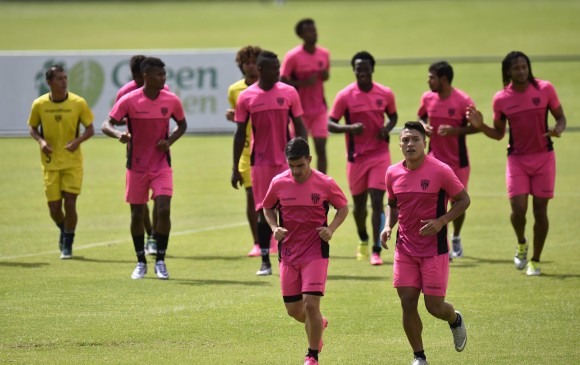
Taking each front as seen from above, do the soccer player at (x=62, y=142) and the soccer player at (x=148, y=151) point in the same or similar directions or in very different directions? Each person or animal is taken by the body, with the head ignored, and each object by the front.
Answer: same or similar directions

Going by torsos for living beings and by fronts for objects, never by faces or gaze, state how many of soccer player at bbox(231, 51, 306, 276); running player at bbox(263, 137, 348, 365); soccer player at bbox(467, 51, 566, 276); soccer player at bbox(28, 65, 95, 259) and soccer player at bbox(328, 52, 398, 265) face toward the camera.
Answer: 5

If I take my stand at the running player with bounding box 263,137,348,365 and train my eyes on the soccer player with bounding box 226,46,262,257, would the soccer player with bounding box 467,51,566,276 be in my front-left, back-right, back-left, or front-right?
front-right

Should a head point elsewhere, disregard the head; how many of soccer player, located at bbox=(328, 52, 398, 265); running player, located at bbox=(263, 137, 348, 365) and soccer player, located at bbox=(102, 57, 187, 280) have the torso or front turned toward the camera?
3

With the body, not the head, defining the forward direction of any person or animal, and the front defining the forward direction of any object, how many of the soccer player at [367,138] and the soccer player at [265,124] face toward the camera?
2

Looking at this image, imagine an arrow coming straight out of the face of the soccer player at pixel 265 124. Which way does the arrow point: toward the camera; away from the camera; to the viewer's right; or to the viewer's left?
toward the camera

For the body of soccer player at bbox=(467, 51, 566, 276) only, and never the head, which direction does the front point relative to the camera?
toward the camera

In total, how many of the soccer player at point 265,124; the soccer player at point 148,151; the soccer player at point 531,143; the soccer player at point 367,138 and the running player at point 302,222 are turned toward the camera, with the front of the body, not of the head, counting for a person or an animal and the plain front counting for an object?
5

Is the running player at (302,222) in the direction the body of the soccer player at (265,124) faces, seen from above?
yes

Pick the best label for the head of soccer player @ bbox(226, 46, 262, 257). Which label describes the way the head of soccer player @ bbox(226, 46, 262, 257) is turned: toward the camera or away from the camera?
toward the camera

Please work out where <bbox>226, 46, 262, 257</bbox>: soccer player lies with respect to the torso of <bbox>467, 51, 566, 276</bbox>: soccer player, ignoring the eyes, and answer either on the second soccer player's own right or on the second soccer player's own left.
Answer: on the second soccer player's own right

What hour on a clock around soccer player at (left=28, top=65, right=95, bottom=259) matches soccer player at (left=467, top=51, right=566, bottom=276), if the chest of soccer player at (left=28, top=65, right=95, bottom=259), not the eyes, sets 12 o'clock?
soccer player at (left=467, top=51, right=566, bottom=276) is roughly at 10 o'clock from soccer player at (left=28, top=65, right=95, bottom=259).

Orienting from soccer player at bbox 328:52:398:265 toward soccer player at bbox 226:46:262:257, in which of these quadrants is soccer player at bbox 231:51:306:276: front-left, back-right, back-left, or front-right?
front-left

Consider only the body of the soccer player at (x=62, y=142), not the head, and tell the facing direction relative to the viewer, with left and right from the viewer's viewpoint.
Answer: facing the viewer

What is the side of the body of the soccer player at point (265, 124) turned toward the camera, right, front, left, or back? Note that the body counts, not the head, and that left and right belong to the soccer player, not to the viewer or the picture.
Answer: front

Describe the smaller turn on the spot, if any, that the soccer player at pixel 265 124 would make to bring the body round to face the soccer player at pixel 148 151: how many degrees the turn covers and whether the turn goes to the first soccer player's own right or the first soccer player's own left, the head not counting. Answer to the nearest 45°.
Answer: approximately 90° to the first soccer player's own right

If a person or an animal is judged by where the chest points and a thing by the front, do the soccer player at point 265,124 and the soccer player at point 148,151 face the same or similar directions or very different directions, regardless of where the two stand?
same or similar directions

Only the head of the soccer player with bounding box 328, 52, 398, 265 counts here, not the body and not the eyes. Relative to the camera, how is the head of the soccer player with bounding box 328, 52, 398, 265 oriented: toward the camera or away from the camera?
toward the camera
